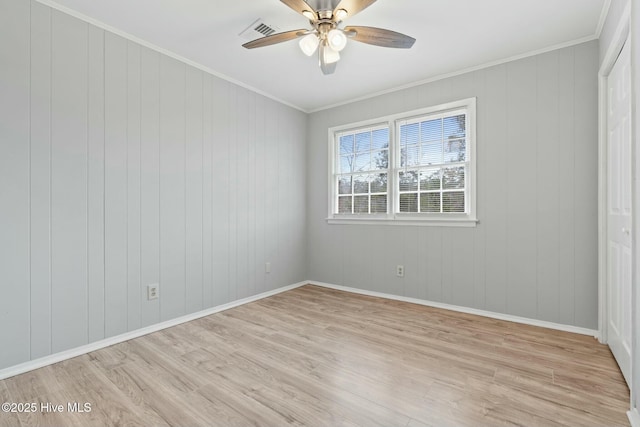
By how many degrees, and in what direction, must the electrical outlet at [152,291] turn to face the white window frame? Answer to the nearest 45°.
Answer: approximately 45° to its left

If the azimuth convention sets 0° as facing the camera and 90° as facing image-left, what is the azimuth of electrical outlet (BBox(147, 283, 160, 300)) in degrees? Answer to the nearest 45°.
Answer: approximately 315°

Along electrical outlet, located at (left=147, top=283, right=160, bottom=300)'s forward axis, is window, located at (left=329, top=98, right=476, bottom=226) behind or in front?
in front

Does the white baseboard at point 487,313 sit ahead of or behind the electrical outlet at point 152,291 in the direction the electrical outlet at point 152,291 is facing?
ahead

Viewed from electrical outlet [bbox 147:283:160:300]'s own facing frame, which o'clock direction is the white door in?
The white door is roughly at 12 o'clock from the electrical outlet.
